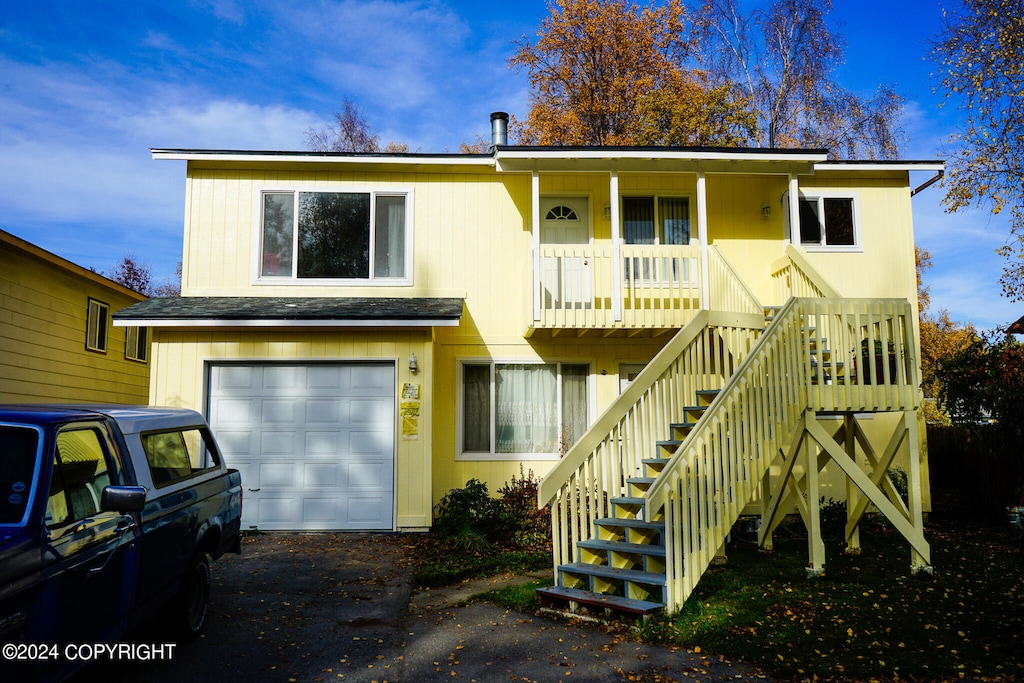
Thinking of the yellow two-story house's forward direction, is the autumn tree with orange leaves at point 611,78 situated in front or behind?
behind

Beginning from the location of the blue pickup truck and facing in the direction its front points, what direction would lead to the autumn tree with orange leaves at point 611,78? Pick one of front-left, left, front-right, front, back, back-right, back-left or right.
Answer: back

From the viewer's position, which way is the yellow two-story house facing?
facing the viewer

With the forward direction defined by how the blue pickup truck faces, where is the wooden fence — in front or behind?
behind

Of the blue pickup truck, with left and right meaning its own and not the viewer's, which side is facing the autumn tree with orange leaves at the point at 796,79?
back

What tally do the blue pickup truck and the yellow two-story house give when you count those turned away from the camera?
0

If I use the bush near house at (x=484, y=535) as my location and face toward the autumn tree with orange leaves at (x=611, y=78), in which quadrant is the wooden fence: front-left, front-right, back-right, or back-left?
front-right

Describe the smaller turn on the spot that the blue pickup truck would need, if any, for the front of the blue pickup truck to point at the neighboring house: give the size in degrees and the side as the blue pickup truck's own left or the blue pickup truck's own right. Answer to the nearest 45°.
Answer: approximately 135° to the blue pickup truck's own right

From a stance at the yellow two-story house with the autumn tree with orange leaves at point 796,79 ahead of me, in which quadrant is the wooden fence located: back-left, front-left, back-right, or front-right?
front-right

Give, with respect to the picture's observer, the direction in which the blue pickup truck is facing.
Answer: facing the viewer and to the left of the viewer
